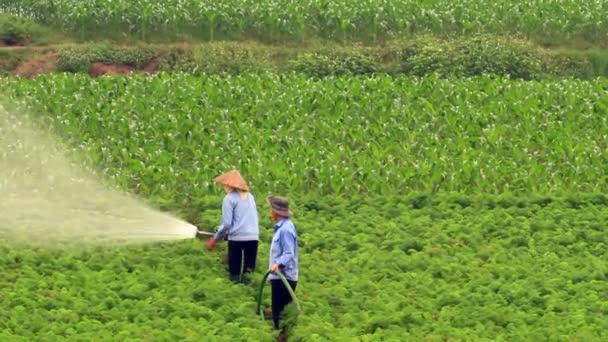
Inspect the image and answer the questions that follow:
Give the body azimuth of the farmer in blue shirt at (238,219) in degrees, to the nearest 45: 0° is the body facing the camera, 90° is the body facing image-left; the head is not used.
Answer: approximately 135°

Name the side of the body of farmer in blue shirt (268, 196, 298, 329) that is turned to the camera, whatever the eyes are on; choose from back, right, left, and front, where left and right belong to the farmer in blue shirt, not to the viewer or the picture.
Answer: left

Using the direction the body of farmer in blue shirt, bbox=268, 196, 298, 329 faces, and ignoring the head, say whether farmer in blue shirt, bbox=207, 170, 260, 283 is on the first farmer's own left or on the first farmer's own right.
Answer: on the first farmer's own right

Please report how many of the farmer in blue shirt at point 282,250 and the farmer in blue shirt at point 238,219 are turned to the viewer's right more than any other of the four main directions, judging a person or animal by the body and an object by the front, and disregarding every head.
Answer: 0
